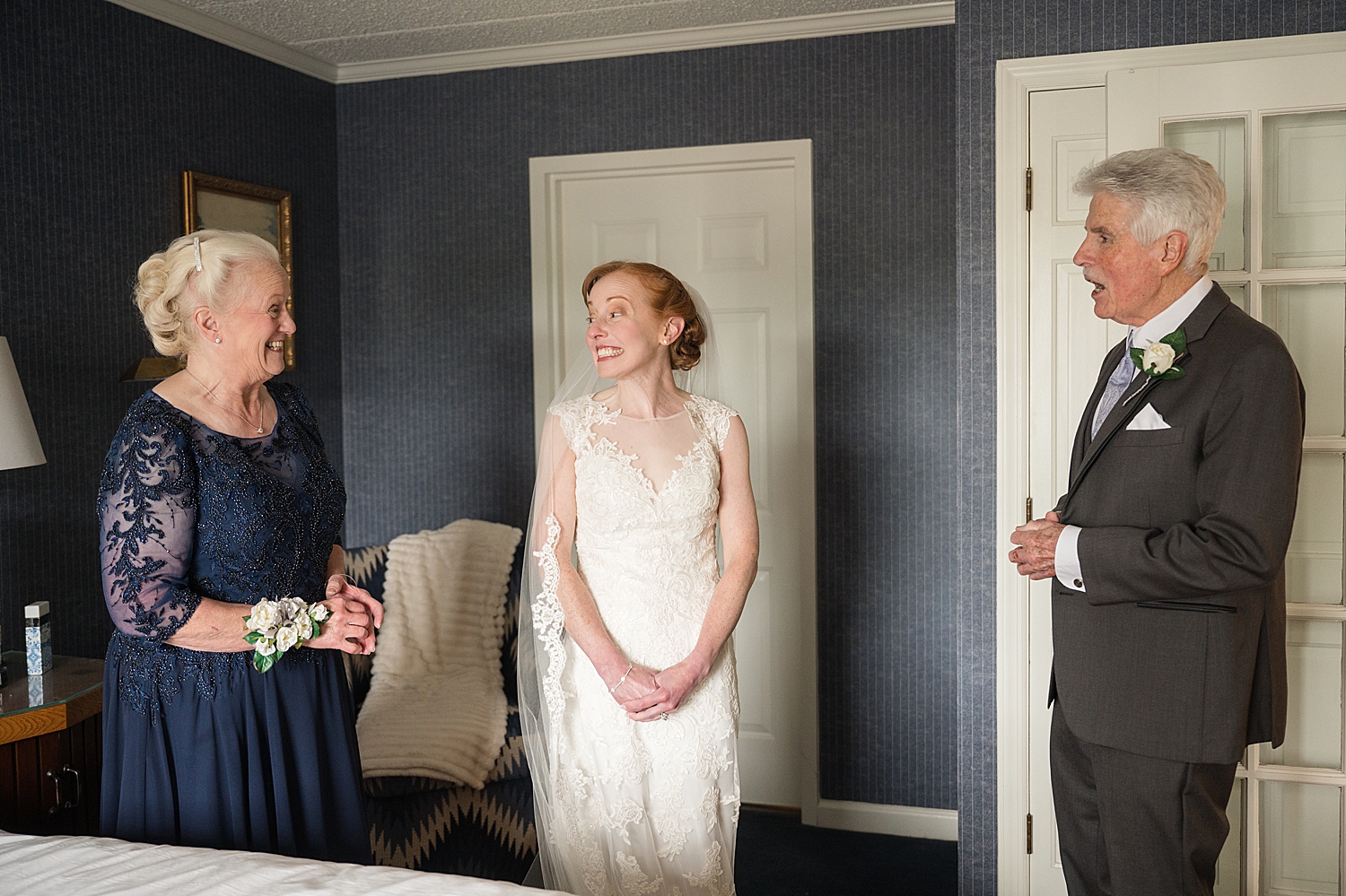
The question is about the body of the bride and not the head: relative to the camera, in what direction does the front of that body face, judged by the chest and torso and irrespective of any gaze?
toward the camera

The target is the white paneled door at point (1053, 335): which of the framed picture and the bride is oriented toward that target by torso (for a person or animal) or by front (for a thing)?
the framed picture

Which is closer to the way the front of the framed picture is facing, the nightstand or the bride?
the bride

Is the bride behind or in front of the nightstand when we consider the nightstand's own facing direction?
in front

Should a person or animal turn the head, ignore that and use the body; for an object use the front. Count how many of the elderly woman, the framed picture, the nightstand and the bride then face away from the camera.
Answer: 0

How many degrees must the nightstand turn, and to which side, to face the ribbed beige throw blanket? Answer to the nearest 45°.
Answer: approximately 90° to its left

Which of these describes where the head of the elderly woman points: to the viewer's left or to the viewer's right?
to the viewer's right

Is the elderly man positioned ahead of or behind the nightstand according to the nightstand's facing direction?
ahead

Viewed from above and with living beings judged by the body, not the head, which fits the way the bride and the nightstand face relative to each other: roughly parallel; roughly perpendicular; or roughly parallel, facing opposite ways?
roughly perpendicular

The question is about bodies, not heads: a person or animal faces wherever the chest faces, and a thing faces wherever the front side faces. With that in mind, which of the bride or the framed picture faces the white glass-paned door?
the framed picture

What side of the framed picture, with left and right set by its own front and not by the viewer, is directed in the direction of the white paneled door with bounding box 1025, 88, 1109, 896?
front

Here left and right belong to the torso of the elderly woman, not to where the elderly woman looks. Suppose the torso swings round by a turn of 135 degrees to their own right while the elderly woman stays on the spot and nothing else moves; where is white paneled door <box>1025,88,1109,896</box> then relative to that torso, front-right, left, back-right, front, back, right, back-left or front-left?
back

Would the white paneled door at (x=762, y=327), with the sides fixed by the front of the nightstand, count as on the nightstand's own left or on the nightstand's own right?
on the nightstand's own left

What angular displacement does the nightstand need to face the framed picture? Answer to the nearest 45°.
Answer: approximately 90° to its left

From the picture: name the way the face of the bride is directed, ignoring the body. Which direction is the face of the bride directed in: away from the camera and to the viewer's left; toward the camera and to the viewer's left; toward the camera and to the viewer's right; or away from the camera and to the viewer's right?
toward the camera and to the viewer's left

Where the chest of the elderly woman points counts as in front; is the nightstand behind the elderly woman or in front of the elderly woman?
behind

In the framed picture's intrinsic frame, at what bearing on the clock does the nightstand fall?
The nightstand is roughly at 2 o'clock from the framed picture.

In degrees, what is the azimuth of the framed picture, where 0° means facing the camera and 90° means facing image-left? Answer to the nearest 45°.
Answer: approximately 315°

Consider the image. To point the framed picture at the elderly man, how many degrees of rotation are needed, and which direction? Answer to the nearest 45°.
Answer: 0° — it already faces them

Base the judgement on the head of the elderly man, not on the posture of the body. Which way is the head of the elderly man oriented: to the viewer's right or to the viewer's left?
to the viewer's left
